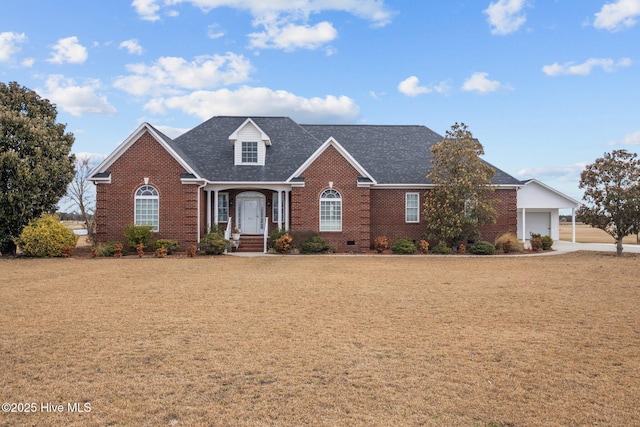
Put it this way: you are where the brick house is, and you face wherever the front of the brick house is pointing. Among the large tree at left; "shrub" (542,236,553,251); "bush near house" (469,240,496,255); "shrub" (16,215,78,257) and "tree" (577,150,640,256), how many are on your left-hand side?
3

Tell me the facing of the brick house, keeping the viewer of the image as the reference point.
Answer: facing the viewer

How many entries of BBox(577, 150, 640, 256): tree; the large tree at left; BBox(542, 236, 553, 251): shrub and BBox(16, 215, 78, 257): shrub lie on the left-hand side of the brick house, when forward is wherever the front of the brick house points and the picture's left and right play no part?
2

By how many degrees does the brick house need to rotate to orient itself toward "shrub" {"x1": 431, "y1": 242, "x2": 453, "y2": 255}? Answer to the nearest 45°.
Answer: approximately 90° to its left

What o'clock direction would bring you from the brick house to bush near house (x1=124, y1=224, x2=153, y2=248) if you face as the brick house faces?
The bush near house is roughly at 2 o'clock from the brick house.

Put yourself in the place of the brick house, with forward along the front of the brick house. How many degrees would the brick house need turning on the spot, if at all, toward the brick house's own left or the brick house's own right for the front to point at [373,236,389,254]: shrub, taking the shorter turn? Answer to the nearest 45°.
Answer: approximately 90° to the brick house's own left

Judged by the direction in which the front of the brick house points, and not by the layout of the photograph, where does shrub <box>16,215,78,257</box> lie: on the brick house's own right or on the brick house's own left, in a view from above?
on the brick house's own right

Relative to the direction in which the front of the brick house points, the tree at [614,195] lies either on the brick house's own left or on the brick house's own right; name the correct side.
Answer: on the brick house's own left

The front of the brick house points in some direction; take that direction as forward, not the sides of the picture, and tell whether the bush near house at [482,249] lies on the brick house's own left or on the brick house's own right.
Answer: on the brick house's own left

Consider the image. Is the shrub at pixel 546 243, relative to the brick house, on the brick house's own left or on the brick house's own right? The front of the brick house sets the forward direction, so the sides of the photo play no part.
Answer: on the brick house's own left

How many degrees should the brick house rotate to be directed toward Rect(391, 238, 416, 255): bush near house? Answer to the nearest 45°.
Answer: approximately 90° to its left

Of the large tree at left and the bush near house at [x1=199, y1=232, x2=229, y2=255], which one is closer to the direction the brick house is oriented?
the bush near house

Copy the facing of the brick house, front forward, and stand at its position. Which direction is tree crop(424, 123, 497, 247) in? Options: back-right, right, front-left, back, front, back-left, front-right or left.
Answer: left

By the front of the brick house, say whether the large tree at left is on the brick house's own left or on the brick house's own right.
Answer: on the brick house's own right
